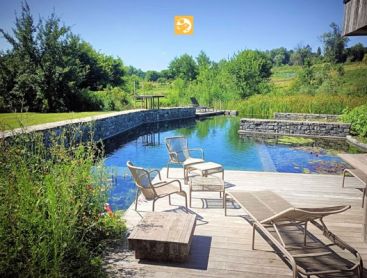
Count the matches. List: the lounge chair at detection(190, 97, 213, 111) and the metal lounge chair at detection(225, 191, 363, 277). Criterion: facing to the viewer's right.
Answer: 1

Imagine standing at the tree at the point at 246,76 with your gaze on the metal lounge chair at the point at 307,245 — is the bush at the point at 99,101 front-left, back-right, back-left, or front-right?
front-right

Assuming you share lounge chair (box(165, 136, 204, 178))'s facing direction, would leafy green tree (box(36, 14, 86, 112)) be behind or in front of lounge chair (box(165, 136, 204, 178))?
behind

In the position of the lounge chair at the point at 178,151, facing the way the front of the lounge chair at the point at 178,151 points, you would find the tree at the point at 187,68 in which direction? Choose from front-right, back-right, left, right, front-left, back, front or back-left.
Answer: back-left

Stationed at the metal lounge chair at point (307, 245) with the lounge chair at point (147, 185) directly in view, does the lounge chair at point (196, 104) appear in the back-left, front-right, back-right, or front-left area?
front-right

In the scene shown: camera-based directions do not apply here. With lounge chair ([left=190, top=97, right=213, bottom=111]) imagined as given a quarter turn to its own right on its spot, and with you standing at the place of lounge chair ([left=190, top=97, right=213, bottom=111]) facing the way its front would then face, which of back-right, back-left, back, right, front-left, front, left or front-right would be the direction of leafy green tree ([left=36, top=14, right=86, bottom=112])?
front-right

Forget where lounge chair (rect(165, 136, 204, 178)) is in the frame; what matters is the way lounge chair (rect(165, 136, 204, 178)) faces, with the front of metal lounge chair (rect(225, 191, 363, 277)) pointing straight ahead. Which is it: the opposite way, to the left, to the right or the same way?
the opposite way
